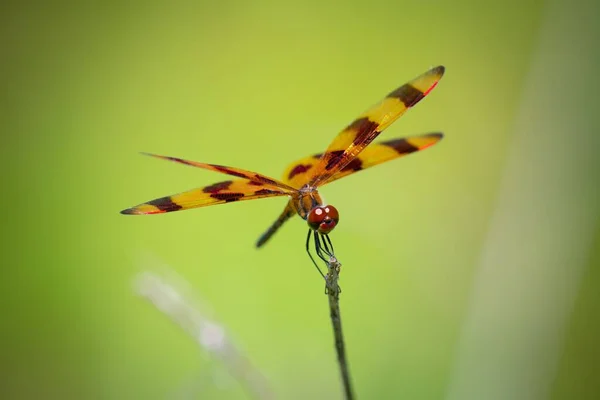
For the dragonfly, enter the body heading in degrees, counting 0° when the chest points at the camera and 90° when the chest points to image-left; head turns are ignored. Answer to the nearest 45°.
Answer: approximately 315°

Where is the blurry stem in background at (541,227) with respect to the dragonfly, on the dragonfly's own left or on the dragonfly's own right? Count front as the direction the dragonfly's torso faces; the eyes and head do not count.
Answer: on the dragonfly's own left
